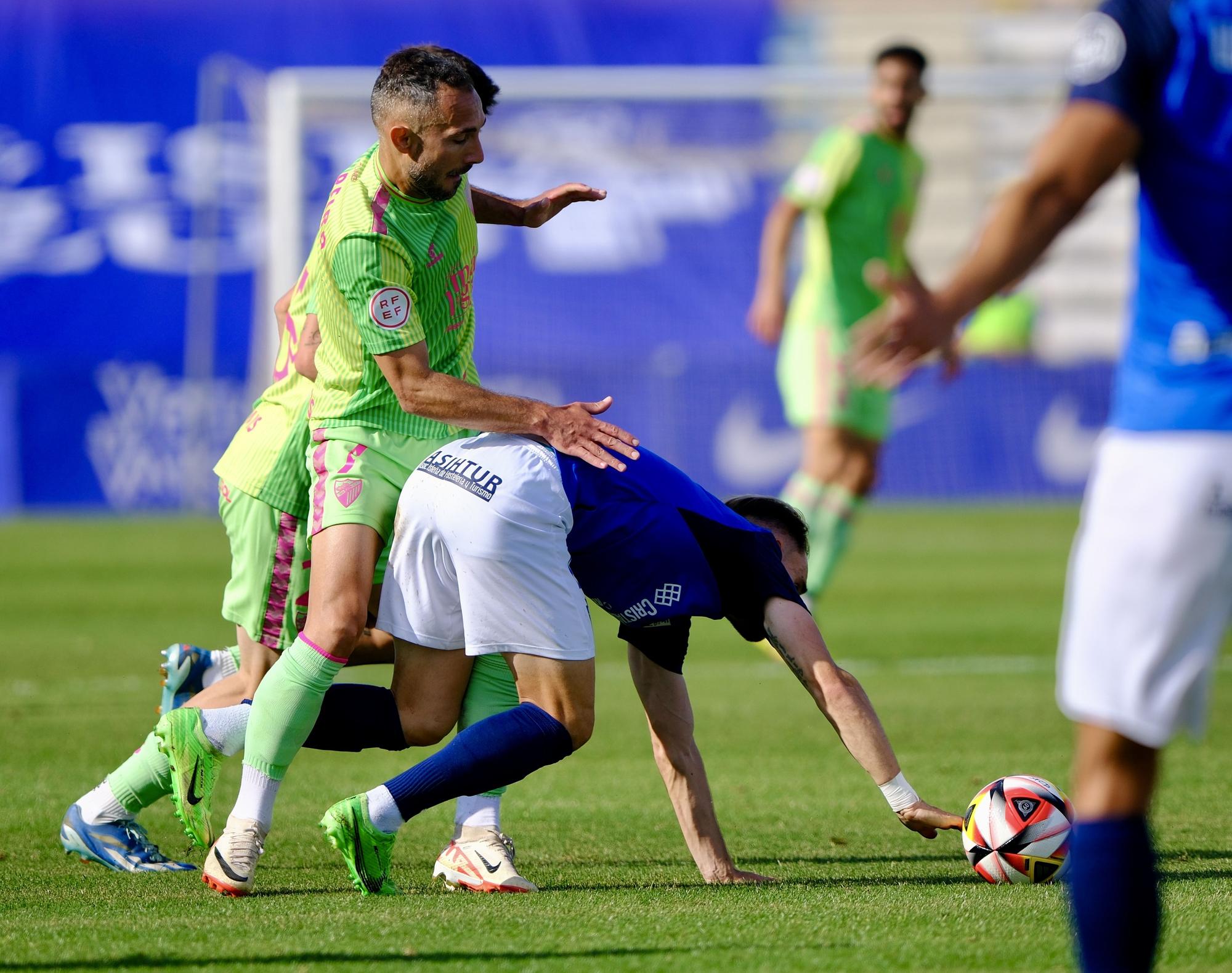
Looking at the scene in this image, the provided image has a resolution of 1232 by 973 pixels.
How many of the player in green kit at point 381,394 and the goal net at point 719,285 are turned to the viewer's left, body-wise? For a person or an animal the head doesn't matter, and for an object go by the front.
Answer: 0

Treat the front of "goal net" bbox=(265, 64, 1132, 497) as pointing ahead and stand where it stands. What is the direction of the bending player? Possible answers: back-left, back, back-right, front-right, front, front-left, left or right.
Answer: front

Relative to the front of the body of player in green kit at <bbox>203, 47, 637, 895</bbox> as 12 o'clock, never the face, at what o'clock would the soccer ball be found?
The soccer ball is roughly at 11 o'clock from the player in green kit.

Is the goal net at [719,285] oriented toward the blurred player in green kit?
yes

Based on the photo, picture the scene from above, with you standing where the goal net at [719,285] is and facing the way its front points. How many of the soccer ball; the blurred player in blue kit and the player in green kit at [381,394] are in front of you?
3

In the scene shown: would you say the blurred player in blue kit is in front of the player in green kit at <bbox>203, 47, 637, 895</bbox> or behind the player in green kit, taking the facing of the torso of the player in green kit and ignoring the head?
in front

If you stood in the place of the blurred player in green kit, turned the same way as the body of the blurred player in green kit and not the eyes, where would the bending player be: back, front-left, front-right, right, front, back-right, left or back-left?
front-right

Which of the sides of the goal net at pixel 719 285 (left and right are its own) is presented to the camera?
front

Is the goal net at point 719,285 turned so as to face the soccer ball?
yes

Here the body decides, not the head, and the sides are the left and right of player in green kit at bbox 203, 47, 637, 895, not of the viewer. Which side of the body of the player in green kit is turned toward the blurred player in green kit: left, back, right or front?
left

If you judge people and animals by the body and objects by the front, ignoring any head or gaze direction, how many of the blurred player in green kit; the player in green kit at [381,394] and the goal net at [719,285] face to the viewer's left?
0

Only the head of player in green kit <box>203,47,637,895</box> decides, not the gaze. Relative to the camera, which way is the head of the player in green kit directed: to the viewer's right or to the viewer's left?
to the viewer's right

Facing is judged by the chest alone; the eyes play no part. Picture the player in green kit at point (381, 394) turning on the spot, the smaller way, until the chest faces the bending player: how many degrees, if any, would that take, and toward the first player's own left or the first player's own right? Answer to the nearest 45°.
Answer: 0° — they already face them

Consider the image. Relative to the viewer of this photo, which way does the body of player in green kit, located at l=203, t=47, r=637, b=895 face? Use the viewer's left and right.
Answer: facing the viewer and to the right of the viewer
